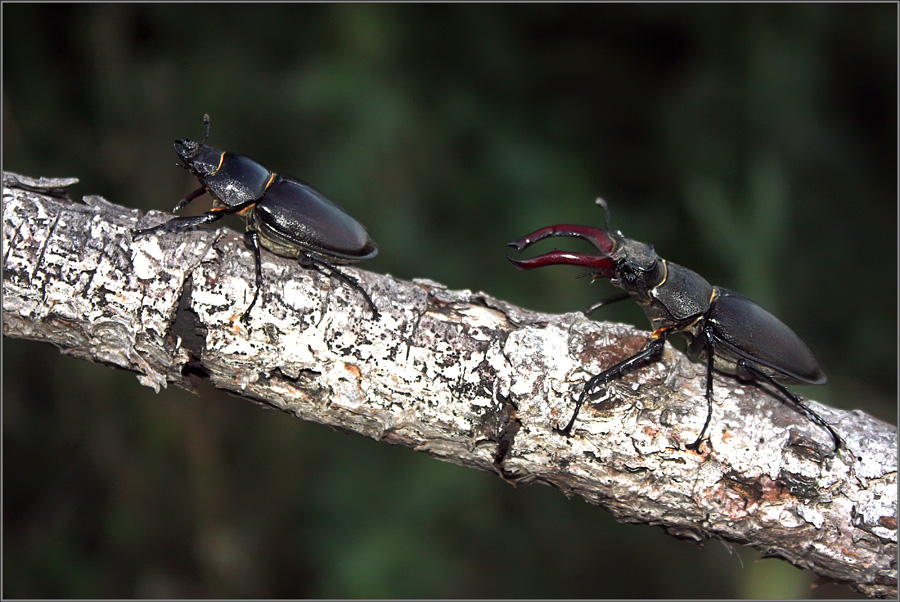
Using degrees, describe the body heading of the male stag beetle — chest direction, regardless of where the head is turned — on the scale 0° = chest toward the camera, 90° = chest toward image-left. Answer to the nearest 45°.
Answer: approximately 90°
